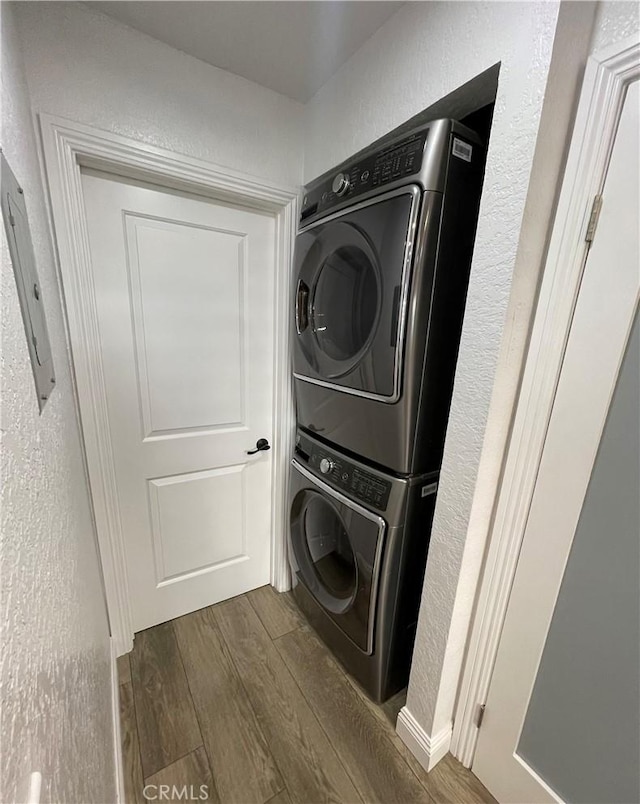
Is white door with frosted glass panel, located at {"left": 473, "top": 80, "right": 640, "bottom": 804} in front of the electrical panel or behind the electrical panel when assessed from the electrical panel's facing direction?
in front

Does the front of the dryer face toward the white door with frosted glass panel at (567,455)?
no

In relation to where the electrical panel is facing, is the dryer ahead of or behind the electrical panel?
ahead

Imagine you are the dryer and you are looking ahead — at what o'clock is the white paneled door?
The white paneled door is roughly at 2 o'clock from the dryer.

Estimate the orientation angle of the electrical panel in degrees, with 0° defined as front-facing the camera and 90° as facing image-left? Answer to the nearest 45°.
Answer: approximately 270°

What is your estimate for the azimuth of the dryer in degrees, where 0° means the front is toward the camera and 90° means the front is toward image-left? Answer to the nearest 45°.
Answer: approximately 45°

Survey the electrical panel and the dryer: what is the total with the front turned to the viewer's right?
1

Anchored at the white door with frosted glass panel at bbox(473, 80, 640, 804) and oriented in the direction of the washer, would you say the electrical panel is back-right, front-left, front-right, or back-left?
front-left

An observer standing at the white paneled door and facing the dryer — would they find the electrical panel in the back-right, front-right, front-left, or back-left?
front-right

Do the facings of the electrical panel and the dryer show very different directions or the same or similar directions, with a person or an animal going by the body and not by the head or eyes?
very different directions
